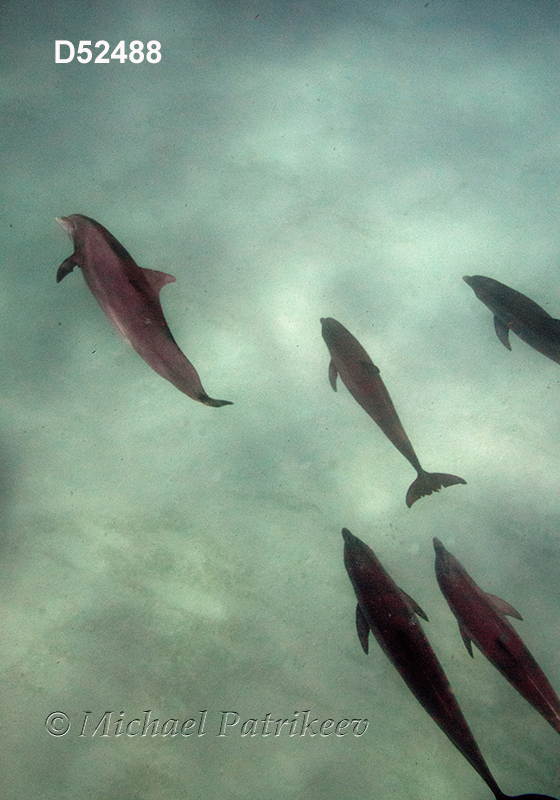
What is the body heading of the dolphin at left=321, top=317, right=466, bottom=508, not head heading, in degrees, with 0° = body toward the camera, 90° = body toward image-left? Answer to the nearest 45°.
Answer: approximately 135°

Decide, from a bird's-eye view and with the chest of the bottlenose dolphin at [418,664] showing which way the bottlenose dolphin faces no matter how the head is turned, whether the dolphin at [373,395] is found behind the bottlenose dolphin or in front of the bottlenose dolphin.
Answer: in front

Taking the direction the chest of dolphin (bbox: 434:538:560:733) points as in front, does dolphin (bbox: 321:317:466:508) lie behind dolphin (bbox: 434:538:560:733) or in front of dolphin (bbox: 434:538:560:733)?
in front

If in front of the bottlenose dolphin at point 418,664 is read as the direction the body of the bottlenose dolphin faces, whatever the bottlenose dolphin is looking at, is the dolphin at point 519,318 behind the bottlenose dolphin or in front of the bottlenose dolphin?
in front

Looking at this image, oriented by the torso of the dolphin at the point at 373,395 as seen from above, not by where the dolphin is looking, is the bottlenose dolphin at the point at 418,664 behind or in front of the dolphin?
behind

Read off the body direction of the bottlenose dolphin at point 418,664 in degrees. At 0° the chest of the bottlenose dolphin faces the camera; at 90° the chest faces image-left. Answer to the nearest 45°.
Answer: approximately 135°

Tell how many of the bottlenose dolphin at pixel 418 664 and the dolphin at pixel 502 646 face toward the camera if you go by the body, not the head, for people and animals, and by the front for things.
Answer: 0

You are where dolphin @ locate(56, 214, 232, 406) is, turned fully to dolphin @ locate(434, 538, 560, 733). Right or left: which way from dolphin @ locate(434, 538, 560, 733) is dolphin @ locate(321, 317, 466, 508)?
left
